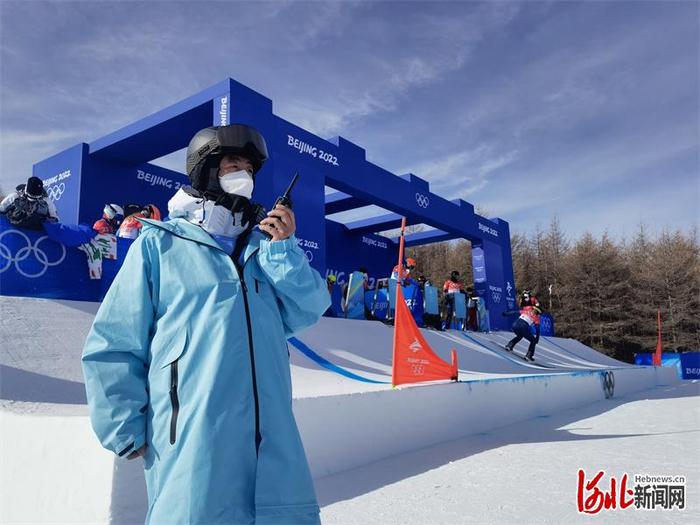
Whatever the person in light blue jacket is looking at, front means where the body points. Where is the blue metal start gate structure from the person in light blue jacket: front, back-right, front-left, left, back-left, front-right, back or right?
back-left

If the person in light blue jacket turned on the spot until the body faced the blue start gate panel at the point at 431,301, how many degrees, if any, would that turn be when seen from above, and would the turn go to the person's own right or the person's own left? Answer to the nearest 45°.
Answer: approximately 90° to the person's own left

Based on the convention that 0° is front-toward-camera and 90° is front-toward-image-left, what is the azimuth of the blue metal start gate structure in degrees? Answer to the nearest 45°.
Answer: approximately 315°

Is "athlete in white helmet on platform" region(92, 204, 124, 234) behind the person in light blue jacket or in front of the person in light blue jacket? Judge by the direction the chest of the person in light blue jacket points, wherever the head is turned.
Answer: behind

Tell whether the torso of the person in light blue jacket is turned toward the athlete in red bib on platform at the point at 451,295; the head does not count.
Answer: no

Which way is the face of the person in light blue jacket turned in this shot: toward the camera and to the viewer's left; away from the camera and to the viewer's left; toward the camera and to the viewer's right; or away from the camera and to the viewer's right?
toward the camera and to the viewer's right

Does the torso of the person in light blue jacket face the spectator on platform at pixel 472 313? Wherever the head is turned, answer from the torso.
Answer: no

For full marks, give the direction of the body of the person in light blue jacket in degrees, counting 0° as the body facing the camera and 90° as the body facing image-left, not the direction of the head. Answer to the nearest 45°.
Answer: approximately 315°

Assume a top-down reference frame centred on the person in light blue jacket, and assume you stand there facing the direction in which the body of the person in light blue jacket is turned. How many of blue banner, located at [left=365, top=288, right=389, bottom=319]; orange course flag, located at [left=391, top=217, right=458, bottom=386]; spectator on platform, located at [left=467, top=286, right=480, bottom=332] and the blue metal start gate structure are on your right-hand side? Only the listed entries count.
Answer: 0

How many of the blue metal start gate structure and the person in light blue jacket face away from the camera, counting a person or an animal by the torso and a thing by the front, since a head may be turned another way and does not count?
0

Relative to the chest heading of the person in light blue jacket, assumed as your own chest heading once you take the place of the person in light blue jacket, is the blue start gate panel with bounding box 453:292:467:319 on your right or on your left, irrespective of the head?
on your left

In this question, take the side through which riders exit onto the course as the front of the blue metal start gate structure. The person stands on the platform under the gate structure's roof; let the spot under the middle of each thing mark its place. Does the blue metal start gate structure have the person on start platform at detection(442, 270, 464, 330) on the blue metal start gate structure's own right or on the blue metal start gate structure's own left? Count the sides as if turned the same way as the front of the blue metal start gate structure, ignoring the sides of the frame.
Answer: on the blue metal start gate structure's own left
